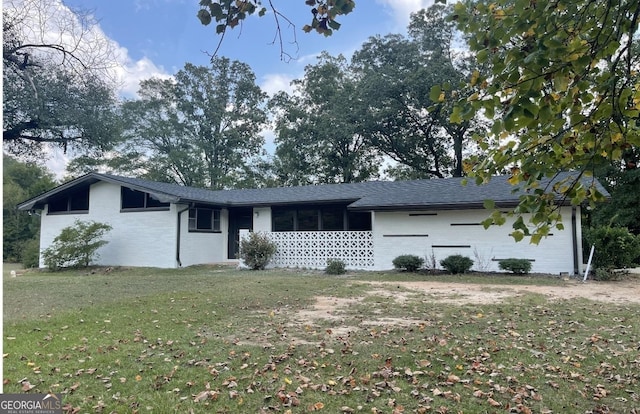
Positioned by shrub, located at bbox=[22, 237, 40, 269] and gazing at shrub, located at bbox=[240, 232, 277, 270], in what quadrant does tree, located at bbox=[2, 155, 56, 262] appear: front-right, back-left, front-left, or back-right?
back-left

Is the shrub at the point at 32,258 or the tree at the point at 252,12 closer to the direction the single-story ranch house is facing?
the tree

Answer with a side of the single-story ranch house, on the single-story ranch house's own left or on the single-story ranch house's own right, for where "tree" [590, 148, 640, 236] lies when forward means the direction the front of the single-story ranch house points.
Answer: on the single-story ranch house's own left

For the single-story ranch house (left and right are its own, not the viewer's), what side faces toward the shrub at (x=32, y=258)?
right

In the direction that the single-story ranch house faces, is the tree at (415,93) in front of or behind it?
behind

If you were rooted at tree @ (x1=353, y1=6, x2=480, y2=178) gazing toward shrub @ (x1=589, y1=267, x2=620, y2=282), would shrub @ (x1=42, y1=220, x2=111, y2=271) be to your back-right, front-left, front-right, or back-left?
front-right

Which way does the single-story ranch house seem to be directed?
toward the camera

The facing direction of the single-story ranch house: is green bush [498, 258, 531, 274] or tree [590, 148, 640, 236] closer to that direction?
the green bush

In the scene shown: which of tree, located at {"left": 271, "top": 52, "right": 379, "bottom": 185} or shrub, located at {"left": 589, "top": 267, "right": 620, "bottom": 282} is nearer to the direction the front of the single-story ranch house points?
the shrub

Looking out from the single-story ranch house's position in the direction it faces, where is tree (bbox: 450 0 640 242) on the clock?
The tree is roughly at 12 o'clock from the single-story ranch house.

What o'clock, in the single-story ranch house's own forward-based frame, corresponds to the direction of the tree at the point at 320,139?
The tree is roughly at 6 o'clock from the single-story ranch house.

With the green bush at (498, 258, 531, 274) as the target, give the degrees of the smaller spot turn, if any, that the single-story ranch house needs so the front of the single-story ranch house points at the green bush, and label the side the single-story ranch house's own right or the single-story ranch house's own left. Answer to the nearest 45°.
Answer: approximately 45° to the single-story ranch house's own left

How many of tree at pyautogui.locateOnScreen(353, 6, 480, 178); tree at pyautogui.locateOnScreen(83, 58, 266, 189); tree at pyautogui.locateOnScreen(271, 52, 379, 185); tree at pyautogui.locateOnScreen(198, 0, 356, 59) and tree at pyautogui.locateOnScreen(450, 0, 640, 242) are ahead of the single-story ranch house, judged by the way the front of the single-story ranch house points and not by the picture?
2

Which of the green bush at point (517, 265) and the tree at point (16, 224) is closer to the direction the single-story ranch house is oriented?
the green bush

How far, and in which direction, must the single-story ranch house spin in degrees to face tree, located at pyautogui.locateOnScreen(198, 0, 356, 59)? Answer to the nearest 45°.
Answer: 0° — it already faces it
